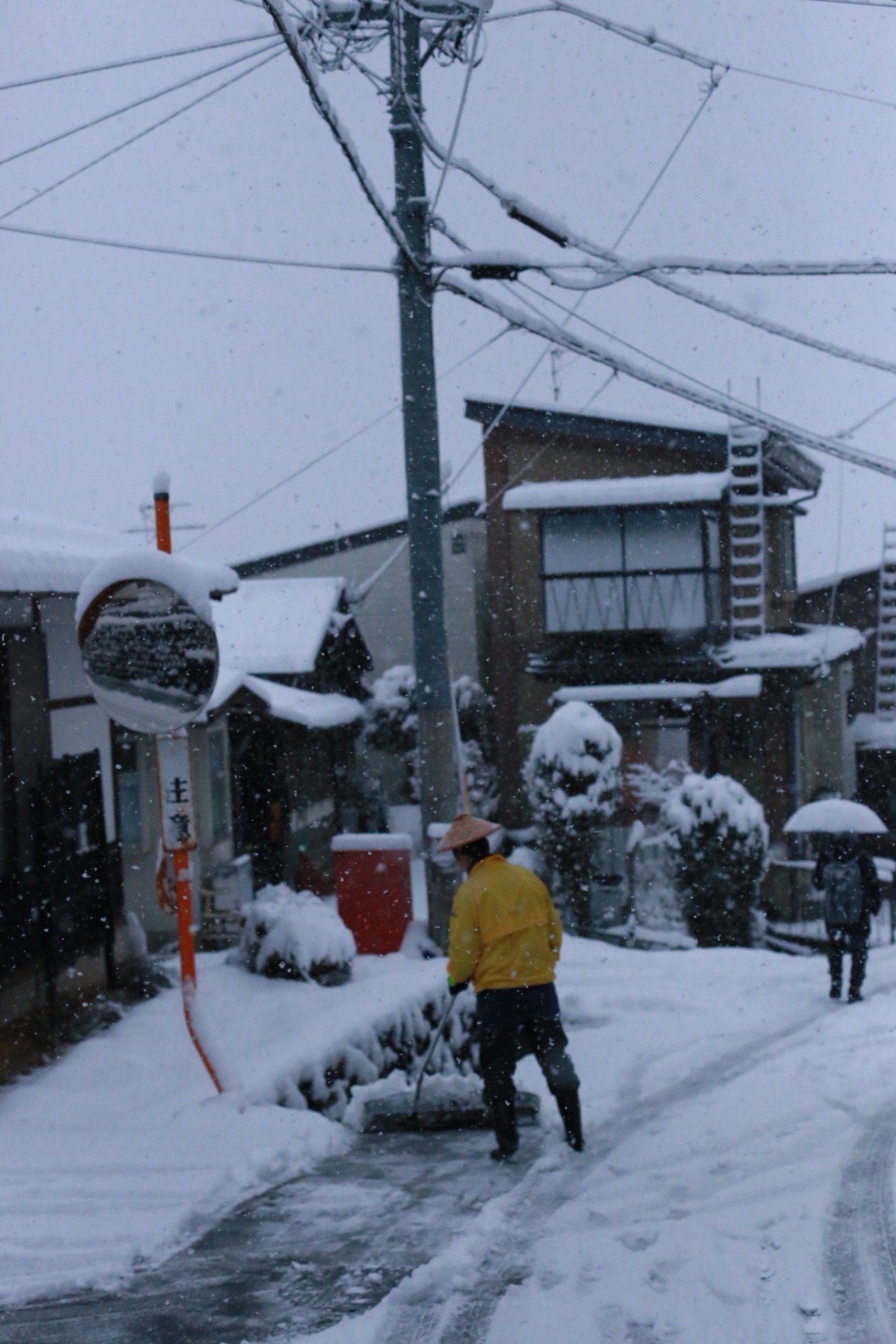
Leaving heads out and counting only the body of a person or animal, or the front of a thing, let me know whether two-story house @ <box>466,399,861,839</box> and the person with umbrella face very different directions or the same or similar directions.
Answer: very different directions

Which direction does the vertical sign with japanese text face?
toward the camera

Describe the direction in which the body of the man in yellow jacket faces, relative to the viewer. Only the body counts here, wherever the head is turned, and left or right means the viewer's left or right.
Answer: facing away from the viewer and to the left of the viewer

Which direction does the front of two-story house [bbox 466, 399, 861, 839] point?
toward the camera

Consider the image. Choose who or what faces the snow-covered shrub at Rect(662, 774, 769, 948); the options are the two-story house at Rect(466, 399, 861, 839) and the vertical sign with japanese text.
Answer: the two-story house

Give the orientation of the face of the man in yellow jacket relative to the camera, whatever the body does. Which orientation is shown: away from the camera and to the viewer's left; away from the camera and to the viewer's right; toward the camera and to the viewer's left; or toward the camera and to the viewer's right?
away from the camera and to the viewer's left

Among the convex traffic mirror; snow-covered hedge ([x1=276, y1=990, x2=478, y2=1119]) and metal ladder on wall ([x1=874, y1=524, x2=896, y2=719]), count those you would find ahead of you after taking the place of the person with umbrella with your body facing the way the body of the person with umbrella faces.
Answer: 1

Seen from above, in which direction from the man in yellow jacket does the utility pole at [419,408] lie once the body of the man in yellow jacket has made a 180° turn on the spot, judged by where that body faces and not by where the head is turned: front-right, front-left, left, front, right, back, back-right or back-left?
back-left

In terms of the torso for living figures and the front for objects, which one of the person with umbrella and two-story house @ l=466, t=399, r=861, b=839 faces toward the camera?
the two-story house

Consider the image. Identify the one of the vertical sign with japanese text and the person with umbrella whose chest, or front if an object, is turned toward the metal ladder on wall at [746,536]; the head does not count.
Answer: the person with umbrella

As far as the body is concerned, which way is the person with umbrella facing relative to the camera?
away from the camera

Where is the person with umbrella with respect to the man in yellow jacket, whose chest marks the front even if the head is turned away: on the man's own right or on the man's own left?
on the man's own right

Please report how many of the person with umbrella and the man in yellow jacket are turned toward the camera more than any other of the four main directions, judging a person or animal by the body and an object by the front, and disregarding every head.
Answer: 0

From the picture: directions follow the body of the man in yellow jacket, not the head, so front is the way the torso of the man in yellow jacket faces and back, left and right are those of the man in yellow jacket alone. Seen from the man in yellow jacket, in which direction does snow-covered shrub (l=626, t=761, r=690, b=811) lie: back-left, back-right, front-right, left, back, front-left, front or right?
front-right

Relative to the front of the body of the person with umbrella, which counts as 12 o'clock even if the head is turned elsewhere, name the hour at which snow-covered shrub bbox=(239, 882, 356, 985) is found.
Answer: The snow-covered shrub is roughly at 8 o'clock from the person with umbrella.
